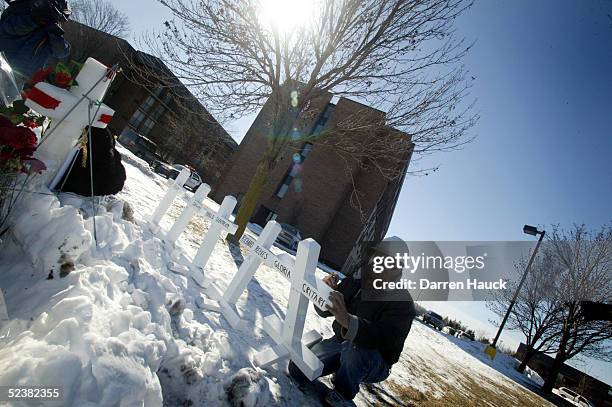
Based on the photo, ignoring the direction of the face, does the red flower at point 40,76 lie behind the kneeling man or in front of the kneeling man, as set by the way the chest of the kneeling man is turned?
in front

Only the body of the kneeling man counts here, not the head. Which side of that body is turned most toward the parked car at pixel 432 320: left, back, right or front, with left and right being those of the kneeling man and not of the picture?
right

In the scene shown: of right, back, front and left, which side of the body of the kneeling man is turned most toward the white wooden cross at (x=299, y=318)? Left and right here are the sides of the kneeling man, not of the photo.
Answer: front

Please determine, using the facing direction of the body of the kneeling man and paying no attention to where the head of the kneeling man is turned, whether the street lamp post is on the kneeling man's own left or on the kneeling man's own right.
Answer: on the kneeling man's own right

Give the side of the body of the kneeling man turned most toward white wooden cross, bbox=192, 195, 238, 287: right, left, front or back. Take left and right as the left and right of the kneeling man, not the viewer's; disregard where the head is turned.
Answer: front

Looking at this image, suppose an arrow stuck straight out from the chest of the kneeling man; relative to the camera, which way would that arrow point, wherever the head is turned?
to the viewer's left

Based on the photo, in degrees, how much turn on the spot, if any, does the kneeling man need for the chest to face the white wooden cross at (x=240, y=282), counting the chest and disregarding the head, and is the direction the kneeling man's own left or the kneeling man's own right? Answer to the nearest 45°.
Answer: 0° — they already face it

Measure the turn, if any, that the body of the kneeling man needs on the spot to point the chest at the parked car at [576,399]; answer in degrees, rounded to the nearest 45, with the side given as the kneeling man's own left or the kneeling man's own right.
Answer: approximately 135° to the kneeling man's own right

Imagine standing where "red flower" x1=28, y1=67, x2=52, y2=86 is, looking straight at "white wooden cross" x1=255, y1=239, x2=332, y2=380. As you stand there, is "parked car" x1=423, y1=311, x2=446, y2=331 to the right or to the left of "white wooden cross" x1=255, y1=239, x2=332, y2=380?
left

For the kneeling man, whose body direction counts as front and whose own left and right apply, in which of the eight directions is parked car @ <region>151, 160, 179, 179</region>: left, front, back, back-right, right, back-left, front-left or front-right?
front-right

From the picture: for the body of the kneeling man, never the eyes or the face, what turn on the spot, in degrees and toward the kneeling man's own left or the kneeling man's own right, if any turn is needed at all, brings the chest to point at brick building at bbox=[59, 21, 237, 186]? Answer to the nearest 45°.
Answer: approximately 45° to the kneeling man's own right

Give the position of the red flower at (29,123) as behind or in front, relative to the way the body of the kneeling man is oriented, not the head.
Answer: in front

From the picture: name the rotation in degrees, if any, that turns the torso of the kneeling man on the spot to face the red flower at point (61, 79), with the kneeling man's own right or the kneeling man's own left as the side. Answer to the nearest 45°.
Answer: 0° — they already face it

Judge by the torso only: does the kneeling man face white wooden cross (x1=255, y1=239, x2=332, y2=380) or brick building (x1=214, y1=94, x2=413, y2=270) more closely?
the white wooden cross

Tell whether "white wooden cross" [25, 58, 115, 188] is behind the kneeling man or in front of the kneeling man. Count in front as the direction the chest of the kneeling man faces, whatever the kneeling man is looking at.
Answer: in front
